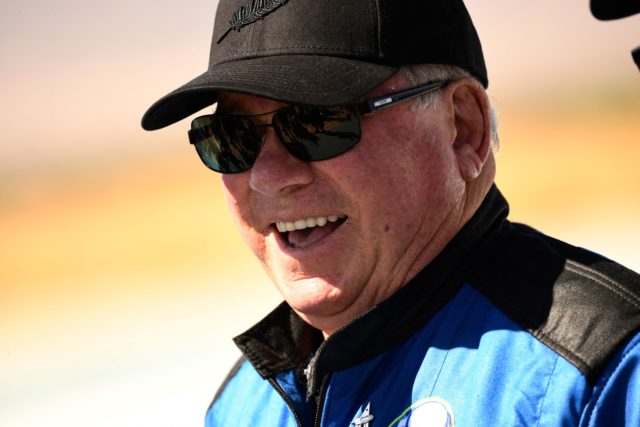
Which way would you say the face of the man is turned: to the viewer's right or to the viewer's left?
to the viewer's left

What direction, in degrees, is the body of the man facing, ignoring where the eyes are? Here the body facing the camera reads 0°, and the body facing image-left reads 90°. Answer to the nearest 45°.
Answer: approximately 45°
